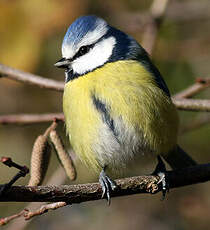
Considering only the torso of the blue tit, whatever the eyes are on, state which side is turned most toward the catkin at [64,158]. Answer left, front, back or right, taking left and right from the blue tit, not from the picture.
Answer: right

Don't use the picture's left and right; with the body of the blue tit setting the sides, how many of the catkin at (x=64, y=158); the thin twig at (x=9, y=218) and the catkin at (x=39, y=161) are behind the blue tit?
0

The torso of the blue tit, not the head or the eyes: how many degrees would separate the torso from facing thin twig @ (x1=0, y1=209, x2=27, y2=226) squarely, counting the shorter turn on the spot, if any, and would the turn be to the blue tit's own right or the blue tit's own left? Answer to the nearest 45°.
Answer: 0° — it already faces it

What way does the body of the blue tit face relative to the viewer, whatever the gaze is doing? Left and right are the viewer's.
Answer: facing the viewer and to the left of the viewer

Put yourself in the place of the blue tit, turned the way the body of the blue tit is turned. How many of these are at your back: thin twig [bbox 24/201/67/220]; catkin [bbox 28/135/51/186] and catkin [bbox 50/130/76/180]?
0

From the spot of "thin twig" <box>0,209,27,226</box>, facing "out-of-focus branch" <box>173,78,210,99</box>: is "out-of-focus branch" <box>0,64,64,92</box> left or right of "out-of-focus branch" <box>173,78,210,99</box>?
left

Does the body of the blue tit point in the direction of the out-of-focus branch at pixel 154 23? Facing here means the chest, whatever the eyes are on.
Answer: no

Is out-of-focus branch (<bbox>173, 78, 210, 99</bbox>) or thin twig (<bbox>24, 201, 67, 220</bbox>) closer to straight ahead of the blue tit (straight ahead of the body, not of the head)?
the thin twig

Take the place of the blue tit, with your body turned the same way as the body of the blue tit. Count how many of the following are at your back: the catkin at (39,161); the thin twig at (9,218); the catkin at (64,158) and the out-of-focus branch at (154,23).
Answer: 1

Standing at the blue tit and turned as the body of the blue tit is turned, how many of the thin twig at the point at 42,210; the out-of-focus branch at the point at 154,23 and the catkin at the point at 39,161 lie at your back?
1

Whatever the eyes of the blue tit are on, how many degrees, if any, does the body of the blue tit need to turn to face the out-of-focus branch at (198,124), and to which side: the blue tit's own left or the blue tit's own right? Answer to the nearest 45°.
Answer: approximately 180°

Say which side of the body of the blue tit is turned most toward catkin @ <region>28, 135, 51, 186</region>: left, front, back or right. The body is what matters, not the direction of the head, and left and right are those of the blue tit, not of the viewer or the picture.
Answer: right

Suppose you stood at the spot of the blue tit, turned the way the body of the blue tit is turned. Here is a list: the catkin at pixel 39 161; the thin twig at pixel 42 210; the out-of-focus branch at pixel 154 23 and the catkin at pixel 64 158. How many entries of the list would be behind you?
1

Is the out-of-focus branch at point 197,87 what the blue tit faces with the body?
no
